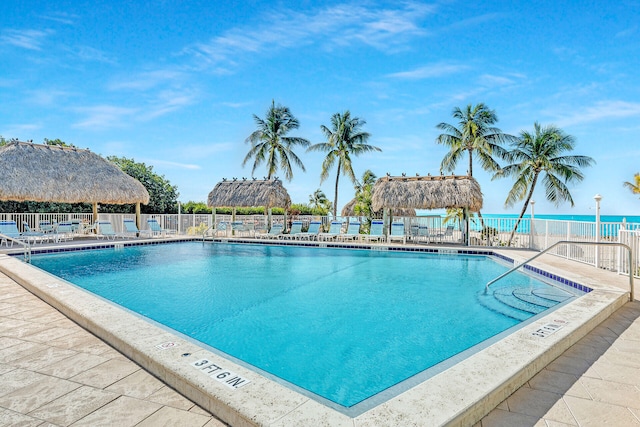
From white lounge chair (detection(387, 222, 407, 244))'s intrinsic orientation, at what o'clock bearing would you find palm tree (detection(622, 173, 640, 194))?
The palm tree is roughly at 8 o'clock from the white lounge chair.

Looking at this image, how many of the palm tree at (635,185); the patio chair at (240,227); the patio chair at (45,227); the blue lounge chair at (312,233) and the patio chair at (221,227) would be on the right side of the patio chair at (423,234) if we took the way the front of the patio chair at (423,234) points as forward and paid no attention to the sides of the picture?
4

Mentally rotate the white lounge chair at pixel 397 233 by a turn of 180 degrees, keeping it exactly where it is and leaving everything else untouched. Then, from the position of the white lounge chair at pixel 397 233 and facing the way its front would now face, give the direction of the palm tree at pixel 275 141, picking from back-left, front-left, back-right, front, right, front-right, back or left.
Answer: front-left

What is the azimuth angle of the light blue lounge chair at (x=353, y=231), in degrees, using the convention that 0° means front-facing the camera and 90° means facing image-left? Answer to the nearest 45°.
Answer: approximately 45°

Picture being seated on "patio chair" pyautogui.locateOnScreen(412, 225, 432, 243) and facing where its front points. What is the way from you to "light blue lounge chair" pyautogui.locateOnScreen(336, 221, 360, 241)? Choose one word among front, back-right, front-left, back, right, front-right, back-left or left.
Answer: right

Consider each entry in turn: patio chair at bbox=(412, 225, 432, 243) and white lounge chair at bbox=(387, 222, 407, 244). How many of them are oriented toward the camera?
2

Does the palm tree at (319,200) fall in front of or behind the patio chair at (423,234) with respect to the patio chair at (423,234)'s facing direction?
behind

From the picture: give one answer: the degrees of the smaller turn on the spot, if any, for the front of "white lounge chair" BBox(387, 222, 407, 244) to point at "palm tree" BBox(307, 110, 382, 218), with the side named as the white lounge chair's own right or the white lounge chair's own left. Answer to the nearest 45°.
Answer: approximately 180°
